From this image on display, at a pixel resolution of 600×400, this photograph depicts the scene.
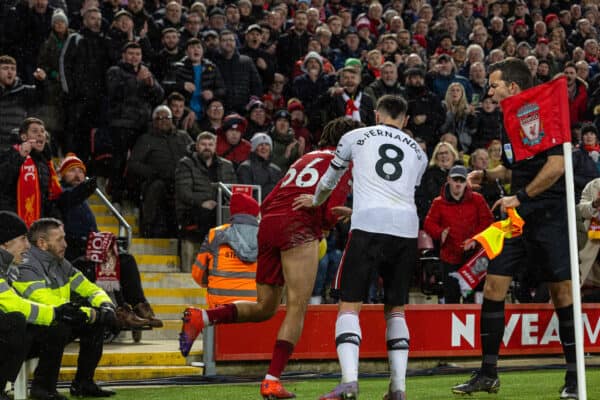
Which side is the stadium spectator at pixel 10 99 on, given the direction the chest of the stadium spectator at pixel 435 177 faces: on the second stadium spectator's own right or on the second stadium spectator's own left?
on the second stadium spectator's own right

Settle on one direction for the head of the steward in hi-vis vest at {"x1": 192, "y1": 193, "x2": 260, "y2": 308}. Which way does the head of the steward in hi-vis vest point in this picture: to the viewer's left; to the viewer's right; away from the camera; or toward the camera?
away from the camera

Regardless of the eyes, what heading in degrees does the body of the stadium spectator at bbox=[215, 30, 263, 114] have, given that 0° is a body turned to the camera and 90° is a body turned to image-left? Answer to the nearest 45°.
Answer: approximately 0°

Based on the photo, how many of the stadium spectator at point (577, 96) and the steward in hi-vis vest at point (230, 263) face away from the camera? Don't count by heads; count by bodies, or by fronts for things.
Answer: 1

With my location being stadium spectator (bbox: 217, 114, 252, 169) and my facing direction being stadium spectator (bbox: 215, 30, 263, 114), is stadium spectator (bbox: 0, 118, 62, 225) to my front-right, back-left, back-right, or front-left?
back-left
